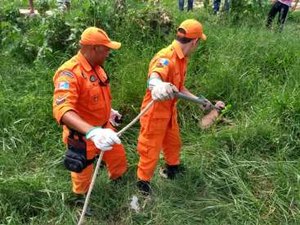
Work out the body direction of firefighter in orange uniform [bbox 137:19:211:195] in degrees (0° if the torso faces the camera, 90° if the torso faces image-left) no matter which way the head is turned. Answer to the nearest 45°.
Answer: approximately 270°

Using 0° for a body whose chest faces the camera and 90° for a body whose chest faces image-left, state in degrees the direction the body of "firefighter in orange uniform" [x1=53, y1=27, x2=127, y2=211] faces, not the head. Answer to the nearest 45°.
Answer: approximately 315°

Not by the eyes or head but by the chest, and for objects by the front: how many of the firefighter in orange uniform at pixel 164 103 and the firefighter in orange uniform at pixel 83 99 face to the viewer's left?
0

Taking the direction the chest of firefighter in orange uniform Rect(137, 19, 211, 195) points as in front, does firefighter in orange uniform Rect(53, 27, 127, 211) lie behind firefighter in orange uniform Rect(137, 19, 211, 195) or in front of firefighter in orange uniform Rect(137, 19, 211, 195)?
behind

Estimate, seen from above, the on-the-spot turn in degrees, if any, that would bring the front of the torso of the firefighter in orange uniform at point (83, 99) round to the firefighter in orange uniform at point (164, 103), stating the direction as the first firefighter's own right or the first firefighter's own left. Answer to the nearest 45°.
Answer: approximately 45° to the first firefighter's own left
